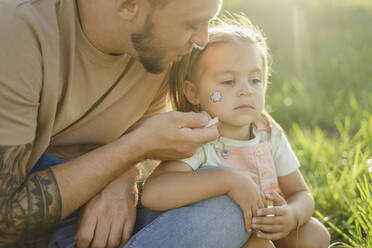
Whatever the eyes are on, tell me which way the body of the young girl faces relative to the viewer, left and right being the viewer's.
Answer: facing the viewer and to the right of the viewer

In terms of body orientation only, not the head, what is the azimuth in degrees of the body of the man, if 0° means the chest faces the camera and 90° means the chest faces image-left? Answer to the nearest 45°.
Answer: approximately 315°

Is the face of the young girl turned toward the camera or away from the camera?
toward the camera

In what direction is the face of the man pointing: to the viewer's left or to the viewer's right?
to the viewer's right

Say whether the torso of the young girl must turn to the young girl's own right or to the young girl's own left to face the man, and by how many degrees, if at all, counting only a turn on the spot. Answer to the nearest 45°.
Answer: approximately 135° to the young girl's own right

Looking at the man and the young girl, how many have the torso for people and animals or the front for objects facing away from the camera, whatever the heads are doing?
0

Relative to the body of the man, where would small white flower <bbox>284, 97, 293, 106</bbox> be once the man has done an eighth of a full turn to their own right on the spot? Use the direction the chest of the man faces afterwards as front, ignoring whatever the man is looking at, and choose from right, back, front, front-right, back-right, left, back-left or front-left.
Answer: back-left
